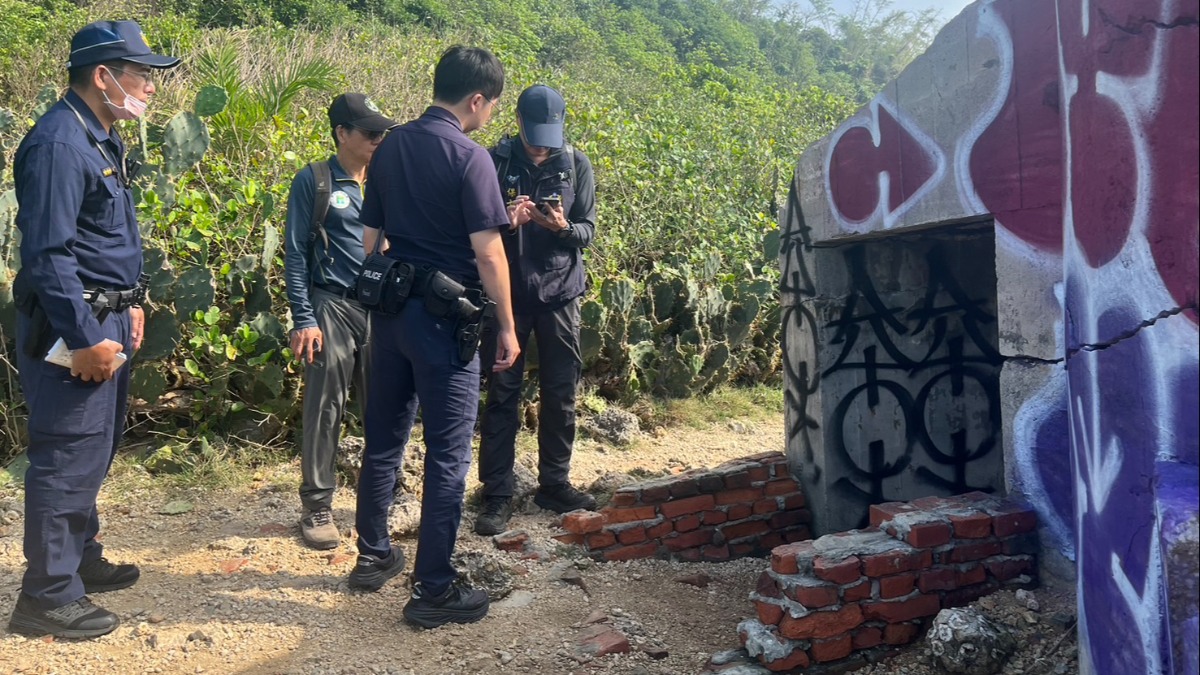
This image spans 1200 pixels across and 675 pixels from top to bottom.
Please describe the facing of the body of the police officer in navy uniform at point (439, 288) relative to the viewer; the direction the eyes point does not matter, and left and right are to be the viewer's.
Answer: facing away from the viewer and to the right of the viewer

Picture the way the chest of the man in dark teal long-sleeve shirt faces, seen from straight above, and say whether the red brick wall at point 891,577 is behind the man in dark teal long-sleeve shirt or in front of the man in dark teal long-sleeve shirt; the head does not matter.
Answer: in front

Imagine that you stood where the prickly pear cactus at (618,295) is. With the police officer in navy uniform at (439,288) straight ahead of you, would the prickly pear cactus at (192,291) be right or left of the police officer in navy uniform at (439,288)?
right

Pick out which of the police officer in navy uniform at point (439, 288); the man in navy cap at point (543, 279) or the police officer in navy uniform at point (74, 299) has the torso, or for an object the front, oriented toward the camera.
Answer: the man in navy cap

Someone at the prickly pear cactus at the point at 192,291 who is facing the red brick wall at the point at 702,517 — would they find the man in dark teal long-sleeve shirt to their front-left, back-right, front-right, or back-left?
front-right

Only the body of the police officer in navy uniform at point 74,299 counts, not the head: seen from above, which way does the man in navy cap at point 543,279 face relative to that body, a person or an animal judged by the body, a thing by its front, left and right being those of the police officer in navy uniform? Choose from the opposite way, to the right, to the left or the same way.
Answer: to the right

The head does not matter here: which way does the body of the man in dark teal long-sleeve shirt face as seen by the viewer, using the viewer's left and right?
facing the viewer and to the right of the viewer

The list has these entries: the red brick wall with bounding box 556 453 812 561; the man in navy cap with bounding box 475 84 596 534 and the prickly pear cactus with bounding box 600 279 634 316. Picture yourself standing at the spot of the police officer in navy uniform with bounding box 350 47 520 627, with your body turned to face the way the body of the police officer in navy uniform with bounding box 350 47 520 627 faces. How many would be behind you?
0

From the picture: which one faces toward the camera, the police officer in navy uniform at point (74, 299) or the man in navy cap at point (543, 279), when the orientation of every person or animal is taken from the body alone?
the man in navy cap

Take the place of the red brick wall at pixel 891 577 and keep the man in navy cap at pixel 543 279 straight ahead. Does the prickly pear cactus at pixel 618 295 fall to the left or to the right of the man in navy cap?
right

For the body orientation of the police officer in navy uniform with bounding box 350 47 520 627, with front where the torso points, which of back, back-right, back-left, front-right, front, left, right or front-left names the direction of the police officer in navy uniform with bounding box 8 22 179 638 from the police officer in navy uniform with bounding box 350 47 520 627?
back-left

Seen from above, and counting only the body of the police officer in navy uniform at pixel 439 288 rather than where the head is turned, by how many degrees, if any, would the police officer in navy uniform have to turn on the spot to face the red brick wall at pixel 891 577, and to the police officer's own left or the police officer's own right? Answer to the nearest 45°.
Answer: approximately 45° to the police officer's own right

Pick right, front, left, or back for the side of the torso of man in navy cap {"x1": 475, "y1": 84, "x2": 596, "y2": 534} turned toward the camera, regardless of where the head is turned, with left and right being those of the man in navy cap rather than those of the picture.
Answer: front

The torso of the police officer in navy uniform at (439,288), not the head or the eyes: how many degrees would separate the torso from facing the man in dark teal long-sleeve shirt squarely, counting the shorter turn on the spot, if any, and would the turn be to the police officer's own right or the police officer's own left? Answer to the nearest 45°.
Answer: approximately 90° to the police officer's own left

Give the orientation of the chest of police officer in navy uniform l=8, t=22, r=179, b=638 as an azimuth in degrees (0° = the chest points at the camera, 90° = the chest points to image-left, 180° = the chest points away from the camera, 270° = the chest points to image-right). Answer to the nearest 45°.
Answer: approximately 270°

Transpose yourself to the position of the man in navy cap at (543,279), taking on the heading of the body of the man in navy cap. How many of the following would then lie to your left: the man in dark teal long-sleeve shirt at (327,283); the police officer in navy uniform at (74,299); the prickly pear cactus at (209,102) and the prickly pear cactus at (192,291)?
0

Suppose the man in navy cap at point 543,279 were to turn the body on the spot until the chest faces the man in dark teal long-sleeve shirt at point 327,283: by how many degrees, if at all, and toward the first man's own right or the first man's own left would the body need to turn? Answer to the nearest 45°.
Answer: approximately 90° to the first man's own right

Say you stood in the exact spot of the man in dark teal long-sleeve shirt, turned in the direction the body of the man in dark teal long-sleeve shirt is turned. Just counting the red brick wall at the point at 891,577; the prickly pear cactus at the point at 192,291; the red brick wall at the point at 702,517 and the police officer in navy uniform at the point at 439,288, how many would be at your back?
1

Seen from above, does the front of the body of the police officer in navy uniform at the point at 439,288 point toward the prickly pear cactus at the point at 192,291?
no
